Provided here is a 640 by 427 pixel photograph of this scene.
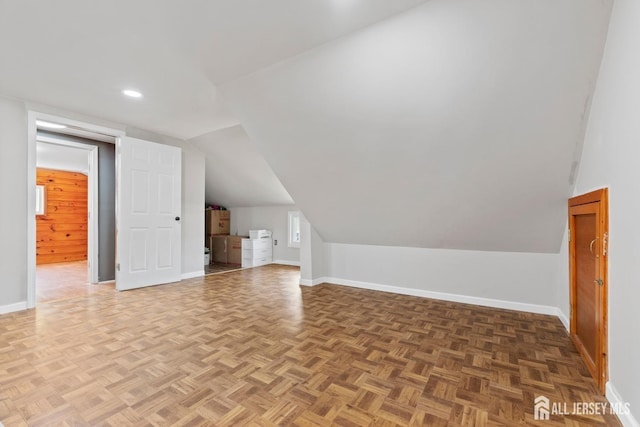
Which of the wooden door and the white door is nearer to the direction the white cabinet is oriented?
the wooden door

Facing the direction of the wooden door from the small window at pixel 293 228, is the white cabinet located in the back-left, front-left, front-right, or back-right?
back-right

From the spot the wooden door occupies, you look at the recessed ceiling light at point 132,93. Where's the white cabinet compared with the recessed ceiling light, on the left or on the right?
right

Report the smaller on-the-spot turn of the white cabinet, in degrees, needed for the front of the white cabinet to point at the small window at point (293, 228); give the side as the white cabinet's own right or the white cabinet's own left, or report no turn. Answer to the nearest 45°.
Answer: approximately 45° to the white cabinet's own left

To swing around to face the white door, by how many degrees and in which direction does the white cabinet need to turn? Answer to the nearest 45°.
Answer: approximately 90° to its right

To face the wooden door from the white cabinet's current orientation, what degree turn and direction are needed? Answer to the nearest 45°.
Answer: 0° — it already faces it

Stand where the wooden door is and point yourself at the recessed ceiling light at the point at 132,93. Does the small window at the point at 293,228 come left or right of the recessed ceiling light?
right

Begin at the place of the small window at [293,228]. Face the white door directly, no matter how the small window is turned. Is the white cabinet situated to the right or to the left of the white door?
right

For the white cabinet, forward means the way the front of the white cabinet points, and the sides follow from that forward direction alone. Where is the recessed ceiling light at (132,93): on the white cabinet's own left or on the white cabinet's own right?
on the white cabinet's own right

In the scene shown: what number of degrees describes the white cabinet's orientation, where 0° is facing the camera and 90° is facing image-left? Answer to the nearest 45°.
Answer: approximately 315°
